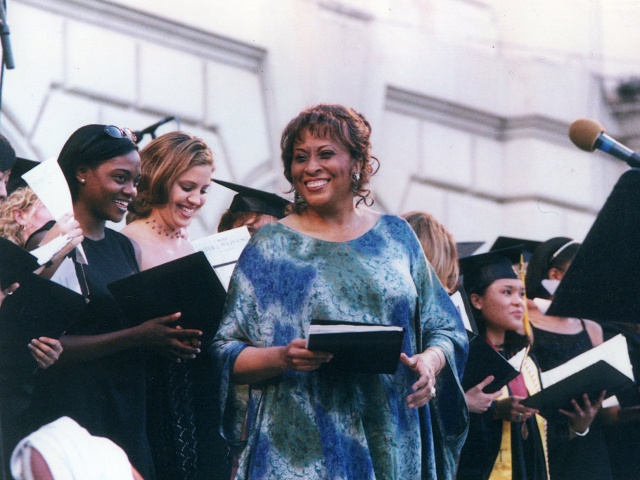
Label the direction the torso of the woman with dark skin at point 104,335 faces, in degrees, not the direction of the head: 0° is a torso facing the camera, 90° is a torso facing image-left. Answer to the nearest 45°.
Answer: approximately 315°

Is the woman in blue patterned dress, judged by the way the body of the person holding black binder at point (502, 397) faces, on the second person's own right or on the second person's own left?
on the second person's own right

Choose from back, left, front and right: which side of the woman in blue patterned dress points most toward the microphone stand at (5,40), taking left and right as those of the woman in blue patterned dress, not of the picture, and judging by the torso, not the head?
right

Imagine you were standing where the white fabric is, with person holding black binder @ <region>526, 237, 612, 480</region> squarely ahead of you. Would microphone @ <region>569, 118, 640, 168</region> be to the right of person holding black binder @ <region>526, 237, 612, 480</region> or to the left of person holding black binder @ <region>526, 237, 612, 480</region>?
right
